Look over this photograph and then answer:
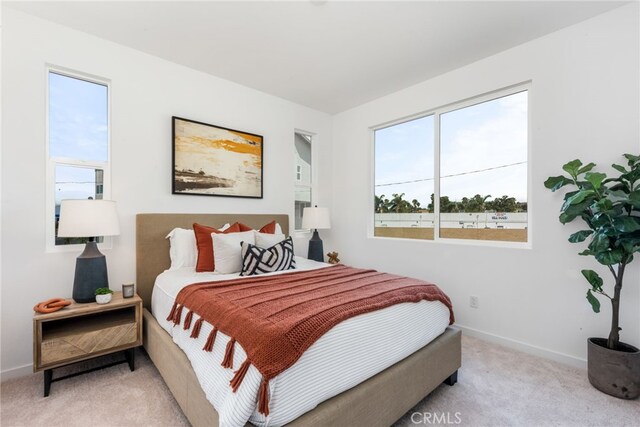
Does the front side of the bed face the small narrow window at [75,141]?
no

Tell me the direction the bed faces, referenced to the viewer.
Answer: facing the viewer and to the right of the viewer

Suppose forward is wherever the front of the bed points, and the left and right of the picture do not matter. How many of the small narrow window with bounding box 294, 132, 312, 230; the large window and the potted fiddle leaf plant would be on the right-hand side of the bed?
0

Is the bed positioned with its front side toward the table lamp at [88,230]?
no

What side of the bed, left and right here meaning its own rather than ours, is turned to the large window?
left

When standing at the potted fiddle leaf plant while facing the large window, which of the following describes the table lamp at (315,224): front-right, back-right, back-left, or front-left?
front-left

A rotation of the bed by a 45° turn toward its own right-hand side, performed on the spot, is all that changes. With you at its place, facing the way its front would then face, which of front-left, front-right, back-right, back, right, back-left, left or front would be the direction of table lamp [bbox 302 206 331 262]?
back

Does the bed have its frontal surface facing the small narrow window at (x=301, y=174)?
no
